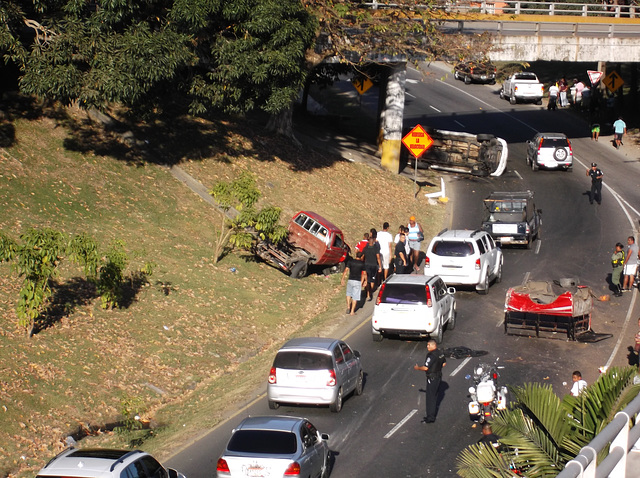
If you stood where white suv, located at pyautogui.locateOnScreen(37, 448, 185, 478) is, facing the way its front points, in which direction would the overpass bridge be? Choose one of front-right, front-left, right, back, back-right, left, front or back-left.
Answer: front

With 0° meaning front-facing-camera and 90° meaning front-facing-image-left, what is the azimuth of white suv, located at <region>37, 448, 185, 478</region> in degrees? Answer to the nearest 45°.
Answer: approximately 225°

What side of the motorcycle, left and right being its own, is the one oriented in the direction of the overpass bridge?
front

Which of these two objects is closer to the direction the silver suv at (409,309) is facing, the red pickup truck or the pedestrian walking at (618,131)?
the pedestrian walking

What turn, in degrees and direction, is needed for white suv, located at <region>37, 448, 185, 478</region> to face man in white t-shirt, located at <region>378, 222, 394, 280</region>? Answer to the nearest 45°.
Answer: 0° — it already faces them

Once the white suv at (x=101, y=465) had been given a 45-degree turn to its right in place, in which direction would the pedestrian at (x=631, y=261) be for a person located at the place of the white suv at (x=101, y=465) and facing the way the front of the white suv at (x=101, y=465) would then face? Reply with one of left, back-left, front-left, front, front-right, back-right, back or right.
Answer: front-left

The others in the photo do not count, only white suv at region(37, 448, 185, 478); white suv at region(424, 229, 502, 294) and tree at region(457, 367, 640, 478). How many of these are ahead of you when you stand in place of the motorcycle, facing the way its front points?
1

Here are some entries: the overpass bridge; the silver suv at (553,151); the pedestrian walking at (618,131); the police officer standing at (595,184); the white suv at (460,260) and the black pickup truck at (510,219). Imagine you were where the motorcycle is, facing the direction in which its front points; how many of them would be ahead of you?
6

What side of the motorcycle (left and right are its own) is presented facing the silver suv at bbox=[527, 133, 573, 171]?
front

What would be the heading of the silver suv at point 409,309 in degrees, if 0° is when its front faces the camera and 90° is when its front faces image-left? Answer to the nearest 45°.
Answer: approximately 225°

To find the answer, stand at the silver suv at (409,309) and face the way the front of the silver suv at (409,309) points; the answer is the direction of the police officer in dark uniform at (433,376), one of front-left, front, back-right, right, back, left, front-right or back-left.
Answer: back-right

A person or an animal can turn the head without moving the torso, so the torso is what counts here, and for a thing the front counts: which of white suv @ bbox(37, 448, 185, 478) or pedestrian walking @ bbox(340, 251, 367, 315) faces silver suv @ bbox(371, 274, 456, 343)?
the white suv
